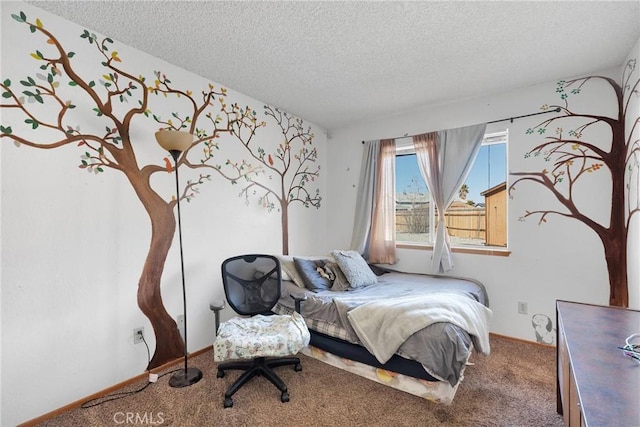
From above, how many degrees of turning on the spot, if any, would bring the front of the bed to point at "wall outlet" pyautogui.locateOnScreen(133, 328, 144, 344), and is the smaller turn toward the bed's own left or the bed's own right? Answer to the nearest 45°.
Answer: approximately 135° to the bed's own right

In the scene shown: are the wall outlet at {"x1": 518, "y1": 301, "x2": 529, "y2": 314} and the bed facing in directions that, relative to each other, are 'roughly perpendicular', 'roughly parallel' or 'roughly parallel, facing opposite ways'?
roughly perpendicular

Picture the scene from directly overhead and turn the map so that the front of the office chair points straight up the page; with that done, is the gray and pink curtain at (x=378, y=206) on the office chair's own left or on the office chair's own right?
on the office chair's own left

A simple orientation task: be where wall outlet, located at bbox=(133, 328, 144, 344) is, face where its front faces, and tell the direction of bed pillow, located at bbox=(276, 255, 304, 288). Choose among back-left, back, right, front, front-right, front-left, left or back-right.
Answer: front-left

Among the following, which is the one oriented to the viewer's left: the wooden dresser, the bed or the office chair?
the wooden dresser

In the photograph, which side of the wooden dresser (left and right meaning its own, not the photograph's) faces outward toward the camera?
left

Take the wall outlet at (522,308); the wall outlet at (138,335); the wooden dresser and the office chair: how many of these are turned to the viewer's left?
1

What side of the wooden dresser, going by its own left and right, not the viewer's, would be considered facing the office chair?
front

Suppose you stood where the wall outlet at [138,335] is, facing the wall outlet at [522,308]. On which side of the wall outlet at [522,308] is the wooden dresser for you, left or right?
right
